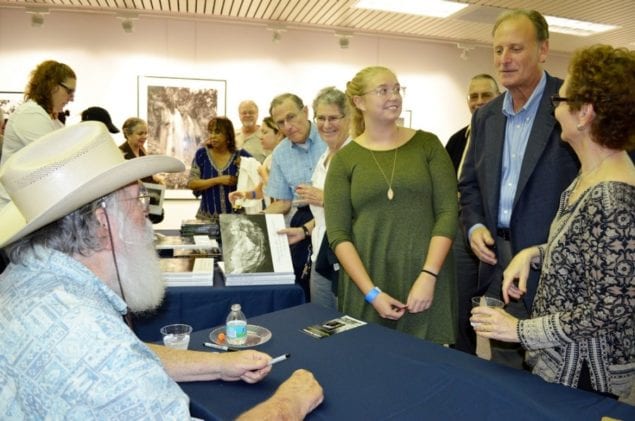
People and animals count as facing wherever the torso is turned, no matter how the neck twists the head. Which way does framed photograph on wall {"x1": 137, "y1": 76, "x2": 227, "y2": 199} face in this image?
toward the camera

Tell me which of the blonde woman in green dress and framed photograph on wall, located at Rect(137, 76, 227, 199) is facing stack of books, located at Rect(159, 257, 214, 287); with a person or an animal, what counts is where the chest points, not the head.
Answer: the framed photograph on wall

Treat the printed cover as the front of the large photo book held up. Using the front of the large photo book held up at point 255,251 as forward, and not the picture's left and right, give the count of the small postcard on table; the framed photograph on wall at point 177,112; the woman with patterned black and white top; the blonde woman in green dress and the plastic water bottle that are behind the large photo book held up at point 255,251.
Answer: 1

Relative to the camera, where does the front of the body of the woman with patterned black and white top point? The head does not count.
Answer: to the viewer's left

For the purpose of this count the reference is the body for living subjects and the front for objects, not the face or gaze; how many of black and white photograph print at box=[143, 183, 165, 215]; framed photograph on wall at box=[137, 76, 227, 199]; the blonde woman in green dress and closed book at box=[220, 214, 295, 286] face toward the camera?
4

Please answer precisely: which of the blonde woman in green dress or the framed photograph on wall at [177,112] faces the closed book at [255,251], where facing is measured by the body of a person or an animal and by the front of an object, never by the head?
the framed photograph on wall

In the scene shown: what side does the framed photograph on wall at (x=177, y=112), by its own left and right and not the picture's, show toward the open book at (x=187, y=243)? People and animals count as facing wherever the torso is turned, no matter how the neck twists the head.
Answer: front

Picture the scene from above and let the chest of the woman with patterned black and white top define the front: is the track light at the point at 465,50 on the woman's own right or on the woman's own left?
on the woman's own right

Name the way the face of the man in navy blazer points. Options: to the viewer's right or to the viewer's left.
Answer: to the viewer's left

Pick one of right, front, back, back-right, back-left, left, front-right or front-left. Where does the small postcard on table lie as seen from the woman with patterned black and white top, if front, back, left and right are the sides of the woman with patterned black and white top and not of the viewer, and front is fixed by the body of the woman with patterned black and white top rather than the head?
front

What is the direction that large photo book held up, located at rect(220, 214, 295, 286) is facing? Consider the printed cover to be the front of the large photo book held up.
toward the camera

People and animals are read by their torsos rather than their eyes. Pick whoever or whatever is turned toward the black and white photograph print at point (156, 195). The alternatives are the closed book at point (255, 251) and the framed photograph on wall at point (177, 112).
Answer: the framed photograph on wall

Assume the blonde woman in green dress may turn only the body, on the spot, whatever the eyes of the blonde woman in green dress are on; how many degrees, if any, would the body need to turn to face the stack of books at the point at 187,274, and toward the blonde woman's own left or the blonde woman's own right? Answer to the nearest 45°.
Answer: approximately 90° to the blonde woman's own right

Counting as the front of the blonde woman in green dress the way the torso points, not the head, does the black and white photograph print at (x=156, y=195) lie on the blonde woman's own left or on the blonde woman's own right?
on the blonde woman's own right
